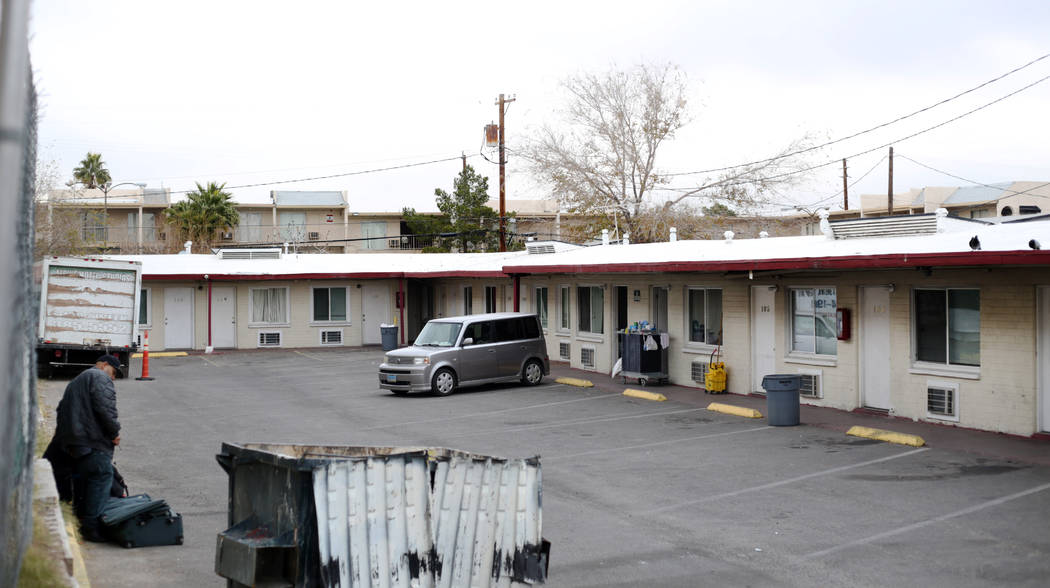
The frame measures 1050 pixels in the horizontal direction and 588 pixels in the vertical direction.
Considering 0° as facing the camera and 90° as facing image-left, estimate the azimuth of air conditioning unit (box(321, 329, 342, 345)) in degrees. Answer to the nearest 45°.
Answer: approximately 0°

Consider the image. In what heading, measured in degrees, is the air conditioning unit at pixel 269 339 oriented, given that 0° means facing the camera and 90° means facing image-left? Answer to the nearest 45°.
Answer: approximately 0°

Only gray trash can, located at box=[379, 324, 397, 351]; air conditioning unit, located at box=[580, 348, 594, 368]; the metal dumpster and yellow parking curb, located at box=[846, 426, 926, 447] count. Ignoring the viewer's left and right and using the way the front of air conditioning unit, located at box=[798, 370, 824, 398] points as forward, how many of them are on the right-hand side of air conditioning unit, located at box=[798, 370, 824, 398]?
2

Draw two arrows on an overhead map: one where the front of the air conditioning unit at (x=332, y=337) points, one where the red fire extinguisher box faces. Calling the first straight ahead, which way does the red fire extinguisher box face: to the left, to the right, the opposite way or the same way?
to the right

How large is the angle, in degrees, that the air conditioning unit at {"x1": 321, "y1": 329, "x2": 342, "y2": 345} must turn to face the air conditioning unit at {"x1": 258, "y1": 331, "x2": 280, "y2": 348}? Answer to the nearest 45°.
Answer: approximately 90° to its right

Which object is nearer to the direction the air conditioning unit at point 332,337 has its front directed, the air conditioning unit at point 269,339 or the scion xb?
the scion xb

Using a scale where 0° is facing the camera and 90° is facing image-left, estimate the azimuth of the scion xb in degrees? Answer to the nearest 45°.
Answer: approximately 45°

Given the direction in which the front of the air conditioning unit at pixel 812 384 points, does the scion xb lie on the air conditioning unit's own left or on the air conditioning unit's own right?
on the air conditioning unit's own right

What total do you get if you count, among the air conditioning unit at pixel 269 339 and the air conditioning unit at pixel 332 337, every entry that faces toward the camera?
2
